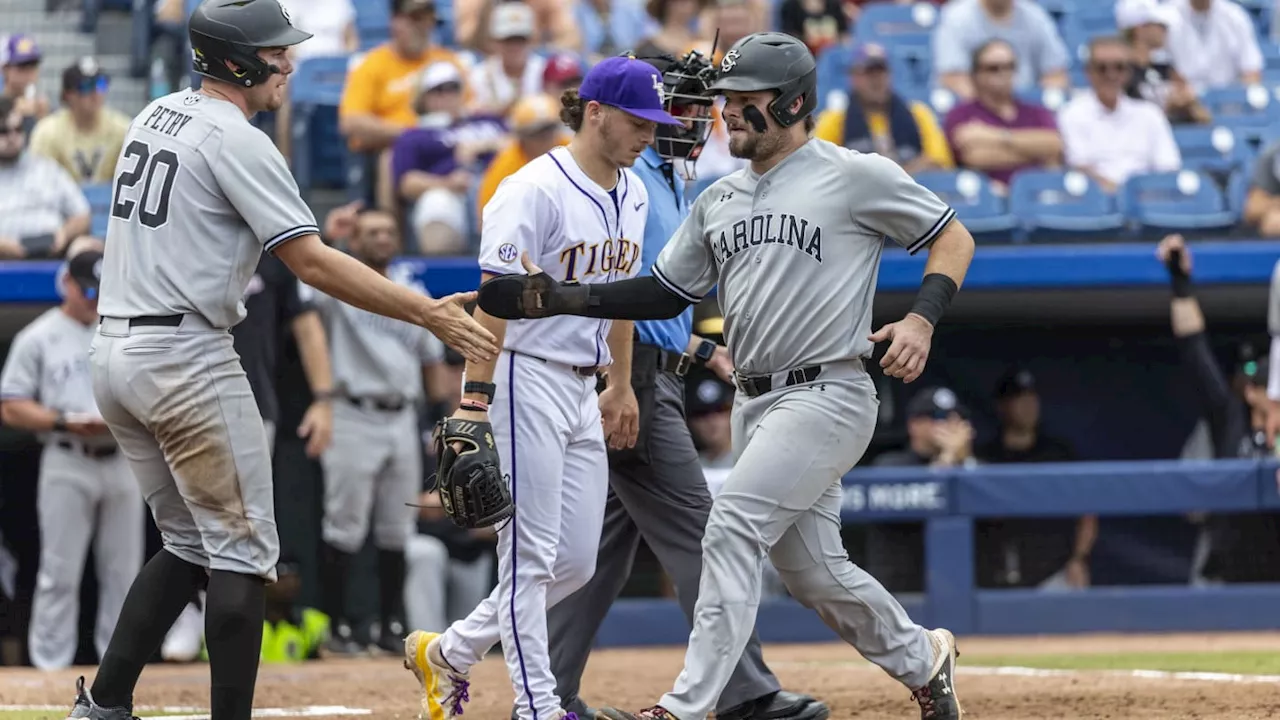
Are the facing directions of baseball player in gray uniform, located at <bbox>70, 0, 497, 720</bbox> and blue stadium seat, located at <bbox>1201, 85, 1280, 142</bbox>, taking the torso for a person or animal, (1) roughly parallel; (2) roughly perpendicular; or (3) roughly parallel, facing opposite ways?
roughly parallel, facing opposite ways

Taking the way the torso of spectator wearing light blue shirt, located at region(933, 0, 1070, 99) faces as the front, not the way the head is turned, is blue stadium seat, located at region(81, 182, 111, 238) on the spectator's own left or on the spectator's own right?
on the spectator's own right

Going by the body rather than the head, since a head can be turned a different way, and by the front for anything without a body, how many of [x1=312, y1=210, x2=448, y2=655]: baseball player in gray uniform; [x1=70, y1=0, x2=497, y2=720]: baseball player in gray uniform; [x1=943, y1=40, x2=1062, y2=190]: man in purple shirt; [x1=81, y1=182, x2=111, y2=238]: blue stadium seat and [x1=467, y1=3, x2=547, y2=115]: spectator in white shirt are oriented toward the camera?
4

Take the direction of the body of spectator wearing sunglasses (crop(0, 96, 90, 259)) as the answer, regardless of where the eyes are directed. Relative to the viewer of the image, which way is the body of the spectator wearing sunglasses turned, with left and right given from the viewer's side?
facing the viewer

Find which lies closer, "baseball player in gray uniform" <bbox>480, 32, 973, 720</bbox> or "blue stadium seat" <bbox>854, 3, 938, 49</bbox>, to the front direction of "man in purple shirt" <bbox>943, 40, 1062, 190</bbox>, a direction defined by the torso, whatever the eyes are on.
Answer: the baseball player in gray uniform

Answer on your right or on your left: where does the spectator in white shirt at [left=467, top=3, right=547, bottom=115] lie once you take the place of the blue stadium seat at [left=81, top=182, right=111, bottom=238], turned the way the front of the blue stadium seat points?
on your left

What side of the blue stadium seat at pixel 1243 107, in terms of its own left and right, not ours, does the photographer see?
front

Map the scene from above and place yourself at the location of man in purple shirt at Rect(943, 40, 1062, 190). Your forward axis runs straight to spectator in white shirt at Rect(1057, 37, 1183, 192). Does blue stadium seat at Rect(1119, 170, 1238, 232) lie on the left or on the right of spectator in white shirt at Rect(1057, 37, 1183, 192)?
right

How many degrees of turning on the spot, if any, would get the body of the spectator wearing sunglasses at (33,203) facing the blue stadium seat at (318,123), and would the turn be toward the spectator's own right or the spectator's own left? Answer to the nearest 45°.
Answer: approximately 135° to the spectator's own left

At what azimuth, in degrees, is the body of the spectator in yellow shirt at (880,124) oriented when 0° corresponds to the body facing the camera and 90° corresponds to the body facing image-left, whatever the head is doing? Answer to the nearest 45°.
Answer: approximately 0°

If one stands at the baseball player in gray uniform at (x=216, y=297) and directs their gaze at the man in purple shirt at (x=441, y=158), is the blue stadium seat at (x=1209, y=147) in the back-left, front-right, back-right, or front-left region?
front-right

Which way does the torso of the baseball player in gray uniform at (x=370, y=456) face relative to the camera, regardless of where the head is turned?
toward the camera

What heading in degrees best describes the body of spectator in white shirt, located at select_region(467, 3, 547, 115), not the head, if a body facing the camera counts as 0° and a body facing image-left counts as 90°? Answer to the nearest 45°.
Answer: approximately 0°

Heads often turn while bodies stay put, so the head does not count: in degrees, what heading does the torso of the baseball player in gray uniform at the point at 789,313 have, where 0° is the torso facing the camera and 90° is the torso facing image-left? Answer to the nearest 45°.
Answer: approximately 45°
